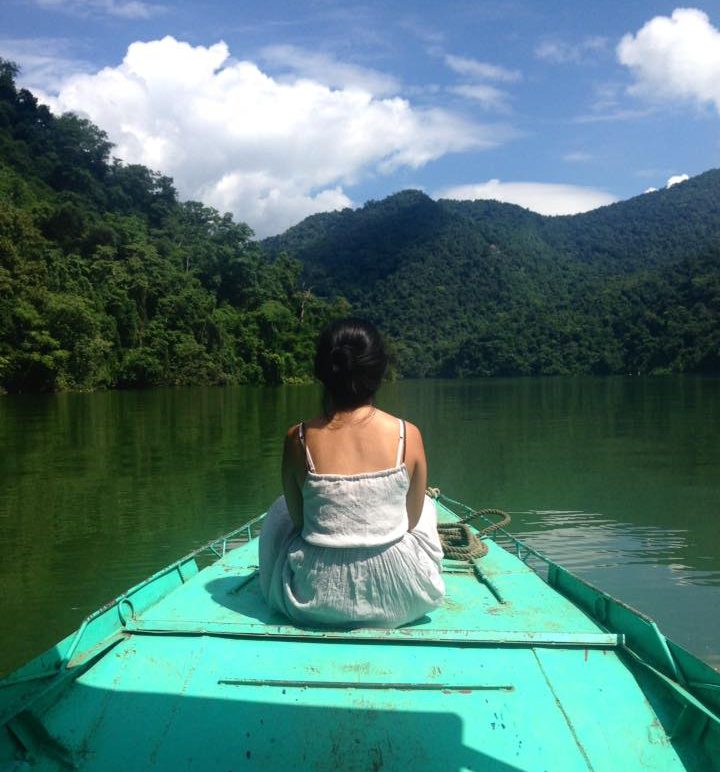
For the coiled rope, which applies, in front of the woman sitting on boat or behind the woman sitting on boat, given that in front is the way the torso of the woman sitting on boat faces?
in front

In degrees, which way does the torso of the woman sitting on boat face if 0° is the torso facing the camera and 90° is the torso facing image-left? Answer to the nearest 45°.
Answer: approximately 180°

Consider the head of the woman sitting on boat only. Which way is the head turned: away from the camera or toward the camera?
away from the camera

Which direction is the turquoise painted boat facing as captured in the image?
away from the camera
